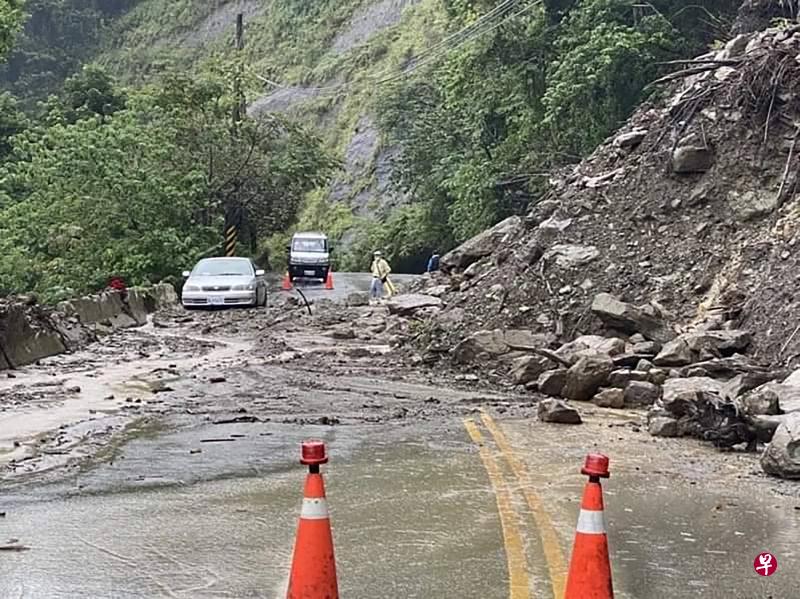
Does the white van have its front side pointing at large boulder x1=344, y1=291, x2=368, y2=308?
yes

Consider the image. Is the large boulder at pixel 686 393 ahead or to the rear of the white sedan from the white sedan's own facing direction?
ahead

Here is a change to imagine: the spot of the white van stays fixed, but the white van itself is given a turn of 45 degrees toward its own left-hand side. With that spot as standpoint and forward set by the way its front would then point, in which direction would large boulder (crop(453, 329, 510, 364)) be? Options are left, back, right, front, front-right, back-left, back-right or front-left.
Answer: front-right

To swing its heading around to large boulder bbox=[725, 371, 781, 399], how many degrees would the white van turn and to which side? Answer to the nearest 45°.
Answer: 0° — it already faces it

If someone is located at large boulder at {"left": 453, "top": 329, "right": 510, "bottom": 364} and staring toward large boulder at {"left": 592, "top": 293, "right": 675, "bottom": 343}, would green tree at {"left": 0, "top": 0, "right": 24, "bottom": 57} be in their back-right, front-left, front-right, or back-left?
back-left

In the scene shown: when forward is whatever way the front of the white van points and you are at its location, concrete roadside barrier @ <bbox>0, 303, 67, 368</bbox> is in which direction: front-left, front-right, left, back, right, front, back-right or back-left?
front

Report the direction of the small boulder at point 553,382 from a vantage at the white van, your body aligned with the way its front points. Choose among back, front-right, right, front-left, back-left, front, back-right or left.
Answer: front

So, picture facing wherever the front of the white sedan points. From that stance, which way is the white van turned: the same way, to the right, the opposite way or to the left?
the same way

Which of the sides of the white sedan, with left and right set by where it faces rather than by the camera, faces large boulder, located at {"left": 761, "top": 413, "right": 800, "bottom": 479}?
front

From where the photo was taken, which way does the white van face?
toward the camera

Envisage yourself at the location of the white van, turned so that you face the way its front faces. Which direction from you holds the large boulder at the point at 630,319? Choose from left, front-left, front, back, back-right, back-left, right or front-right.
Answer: front

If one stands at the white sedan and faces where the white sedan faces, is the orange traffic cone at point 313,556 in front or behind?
in front

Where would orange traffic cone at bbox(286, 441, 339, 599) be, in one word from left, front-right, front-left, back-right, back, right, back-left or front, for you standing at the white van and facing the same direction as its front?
front

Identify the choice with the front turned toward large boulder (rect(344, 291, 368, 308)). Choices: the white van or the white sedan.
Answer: the white van

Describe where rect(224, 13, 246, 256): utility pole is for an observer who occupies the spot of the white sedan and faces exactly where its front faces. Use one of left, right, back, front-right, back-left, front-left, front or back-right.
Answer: back

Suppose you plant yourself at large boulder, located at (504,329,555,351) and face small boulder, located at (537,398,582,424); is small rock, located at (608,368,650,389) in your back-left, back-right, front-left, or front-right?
front-left

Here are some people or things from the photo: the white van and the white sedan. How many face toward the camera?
2

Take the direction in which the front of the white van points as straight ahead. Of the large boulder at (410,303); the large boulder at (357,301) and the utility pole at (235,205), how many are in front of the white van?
2

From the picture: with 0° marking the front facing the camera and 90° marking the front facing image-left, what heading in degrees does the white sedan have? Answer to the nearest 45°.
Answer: approximately 0°
